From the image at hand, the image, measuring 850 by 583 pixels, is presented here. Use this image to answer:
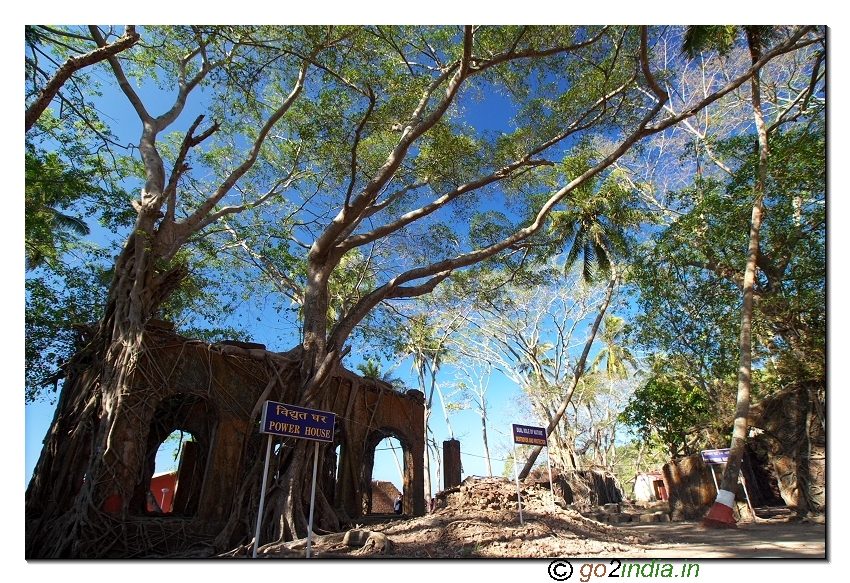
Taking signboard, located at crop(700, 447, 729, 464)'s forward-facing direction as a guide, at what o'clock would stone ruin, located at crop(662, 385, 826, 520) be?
The stone ruin is roughly at 7 o'clock from the signboard.

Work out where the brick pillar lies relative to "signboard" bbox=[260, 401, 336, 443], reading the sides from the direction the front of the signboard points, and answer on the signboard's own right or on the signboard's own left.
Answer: on the signboard's own left

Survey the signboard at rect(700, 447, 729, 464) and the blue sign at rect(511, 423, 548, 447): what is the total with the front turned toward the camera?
2

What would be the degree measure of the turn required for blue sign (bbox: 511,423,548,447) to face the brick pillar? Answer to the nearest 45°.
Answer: approximately 180°

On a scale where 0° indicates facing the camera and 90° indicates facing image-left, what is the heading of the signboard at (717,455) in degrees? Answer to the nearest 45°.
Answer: approximately 0°

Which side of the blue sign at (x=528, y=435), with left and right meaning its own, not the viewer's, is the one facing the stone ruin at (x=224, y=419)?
right
